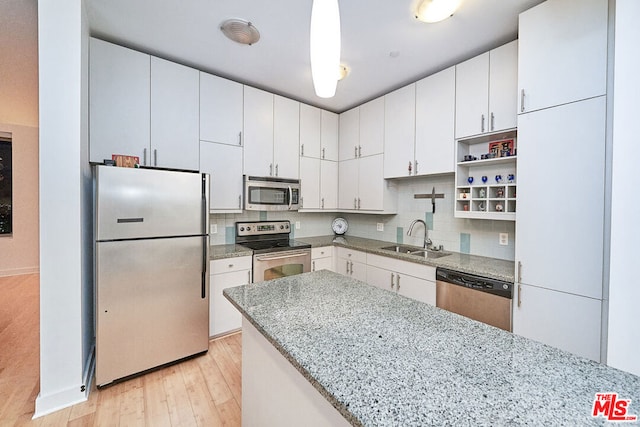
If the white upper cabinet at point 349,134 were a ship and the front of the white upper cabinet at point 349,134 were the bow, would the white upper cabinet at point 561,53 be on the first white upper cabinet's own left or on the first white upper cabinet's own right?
on the first white upper cabinet's own left

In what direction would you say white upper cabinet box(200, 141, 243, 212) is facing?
toward the camera

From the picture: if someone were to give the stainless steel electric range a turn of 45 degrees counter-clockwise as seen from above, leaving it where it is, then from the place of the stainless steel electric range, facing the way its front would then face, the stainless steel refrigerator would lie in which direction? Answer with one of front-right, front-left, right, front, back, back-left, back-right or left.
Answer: back-right

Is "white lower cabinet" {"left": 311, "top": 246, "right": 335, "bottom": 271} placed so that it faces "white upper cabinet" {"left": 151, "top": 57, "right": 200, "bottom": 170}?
no

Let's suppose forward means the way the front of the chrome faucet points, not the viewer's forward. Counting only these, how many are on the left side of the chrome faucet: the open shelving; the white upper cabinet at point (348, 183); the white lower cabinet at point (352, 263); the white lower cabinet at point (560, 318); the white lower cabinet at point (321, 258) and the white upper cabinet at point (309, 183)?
2

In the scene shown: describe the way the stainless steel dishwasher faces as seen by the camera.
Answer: facing the viewer and to the left of the viewer

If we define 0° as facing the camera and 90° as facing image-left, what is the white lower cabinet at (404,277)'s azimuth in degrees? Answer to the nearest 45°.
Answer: approximately 45°

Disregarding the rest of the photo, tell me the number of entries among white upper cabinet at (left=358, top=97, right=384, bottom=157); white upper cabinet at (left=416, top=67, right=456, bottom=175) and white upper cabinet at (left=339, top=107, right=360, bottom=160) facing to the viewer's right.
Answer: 0

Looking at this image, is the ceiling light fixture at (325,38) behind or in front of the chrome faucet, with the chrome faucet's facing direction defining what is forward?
in front

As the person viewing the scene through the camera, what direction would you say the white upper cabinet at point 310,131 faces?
facing the viewer and to the right of the viewer
